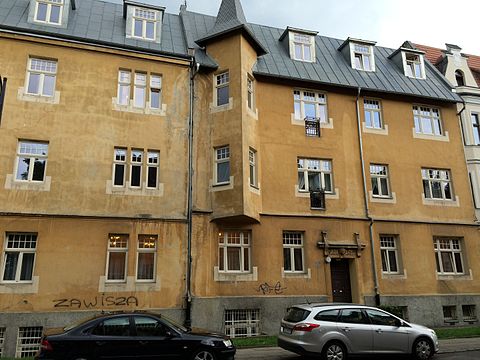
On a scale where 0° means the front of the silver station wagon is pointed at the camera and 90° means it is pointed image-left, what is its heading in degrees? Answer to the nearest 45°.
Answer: approximately 225°

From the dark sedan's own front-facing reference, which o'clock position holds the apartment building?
The apartment building is roughly at 10 o'clock from the dark sedan.

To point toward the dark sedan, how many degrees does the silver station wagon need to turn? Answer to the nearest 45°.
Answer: approximately 180°

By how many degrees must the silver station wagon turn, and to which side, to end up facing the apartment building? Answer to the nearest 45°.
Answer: approximately 90° to its left

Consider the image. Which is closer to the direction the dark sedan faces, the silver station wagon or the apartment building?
the silver station wagon

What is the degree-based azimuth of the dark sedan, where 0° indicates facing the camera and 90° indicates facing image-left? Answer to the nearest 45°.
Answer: approximately 270°

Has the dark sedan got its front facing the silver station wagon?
yes

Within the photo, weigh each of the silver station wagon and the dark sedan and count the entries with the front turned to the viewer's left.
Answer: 0

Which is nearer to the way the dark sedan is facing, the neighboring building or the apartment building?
the neighboring building

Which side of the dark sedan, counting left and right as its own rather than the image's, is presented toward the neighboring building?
front
